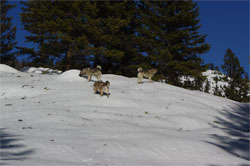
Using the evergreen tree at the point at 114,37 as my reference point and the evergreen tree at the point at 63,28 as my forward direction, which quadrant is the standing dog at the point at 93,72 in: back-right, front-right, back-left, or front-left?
front-left

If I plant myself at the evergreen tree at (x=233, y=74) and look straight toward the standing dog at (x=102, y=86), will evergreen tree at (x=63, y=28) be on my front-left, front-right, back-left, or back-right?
front-right

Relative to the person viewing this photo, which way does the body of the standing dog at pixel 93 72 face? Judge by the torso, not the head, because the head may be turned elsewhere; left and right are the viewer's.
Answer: facing to the left of the viewer

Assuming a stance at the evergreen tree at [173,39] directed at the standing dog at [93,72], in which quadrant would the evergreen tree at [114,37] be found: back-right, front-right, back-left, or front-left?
front-right

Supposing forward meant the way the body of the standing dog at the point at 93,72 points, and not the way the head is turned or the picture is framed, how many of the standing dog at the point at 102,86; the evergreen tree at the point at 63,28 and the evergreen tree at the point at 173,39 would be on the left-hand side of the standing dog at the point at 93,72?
1

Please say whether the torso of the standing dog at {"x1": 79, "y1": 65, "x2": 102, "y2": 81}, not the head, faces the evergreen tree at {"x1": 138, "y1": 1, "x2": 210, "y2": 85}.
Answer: no

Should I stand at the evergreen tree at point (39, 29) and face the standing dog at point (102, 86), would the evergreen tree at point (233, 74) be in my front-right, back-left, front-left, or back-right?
front-left

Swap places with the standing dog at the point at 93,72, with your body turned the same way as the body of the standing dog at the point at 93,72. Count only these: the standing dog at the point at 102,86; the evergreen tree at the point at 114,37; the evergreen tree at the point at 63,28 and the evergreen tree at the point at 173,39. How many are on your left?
1

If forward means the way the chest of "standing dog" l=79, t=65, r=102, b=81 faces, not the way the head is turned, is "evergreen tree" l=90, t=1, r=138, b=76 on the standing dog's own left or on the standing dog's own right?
on the standing dog's own right

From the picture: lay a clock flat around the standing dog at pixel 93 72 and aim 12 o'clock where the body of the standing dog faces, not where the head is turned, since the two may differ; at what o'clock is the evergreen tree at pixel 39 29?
The evergreen tree is roughly at 2 o'clock from the standing dog.

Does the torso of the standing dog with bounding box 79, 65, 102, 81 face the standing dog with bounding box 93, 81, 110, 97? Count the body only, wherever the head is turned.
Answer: no
